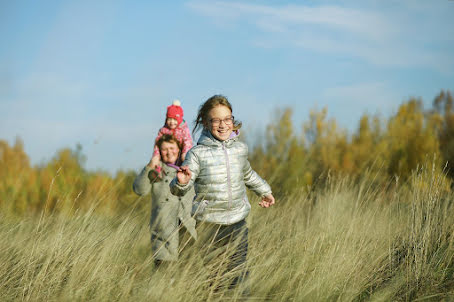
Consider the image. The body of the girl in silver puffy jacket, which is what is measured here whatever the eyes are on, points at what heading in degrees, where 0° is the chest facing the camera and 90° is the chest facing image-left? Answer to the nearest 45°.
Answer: approximately 0°
